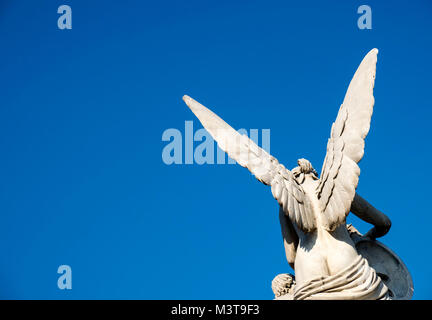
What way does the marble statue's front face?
away from the camera
